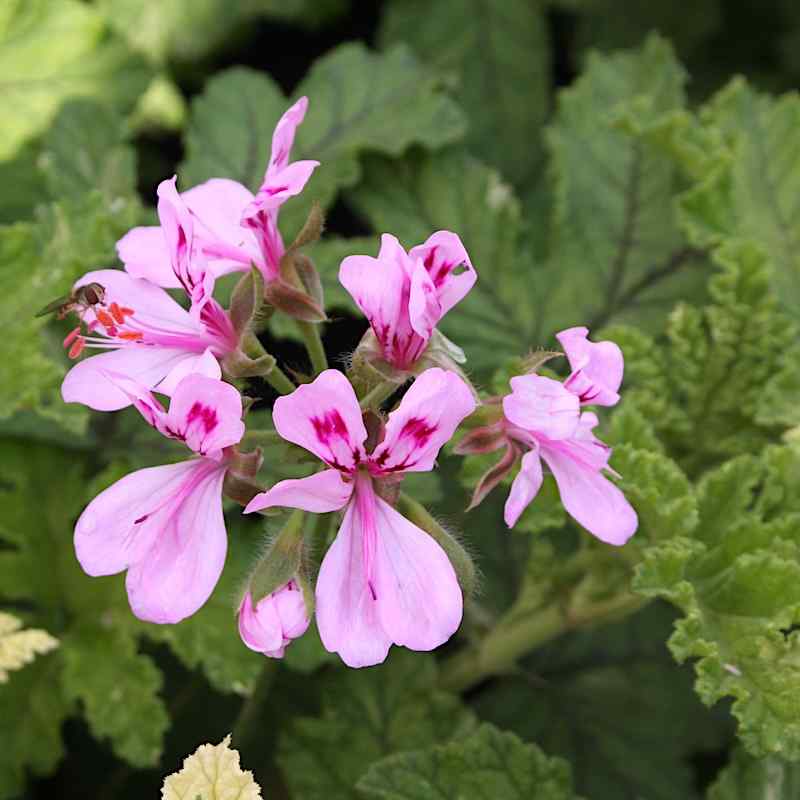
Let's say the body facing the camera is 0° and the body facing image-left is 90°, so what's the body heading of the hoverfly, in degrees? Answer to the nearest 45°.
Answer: approximately 270°
